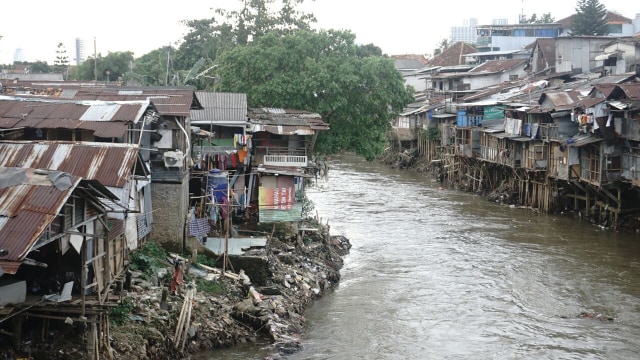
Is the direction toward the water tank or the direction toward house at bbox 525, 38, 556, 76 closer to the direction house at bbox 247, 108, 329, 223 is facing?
the water tank

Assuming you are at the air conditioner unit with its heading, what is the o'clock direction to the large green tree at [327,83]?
The large green tree is roughly at 7 o'clock from the air conditioner unit.

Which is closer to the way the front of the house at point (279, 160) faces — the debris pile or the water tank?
the debris pile

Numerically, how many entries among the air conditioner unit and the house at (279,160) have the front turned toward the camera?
2

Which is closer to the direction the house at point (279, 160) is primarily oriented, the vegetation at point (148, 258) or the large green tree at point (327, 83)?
the vegetation

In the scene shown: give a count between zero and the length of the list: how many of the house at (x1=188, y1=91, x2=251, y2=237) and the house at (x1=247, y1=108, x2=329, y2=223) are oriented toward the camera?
2

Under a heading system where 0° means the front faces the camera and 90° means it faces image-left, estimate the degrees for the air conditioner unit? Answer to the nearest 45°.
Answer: approximately 0°
